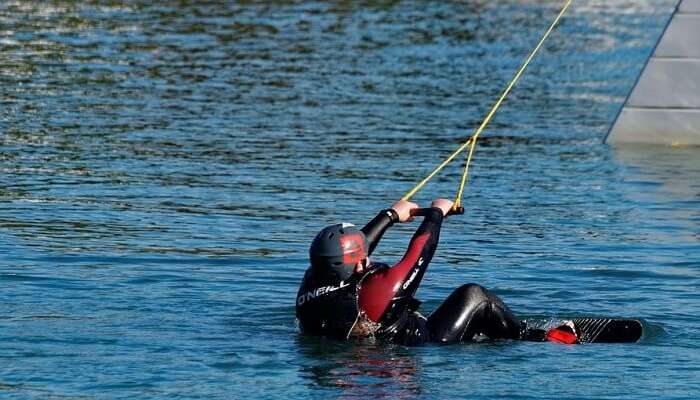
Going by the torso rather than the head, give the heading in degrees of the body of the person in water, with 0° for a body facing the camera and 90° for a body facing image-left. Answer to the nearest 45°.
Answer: approximately 225°

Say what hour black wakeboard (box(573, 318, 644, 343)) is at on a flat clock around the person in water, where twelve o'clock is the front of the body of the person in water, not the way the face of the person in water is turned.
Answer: The black wakeboard is roughly at 1 o'clock from the person in water.
